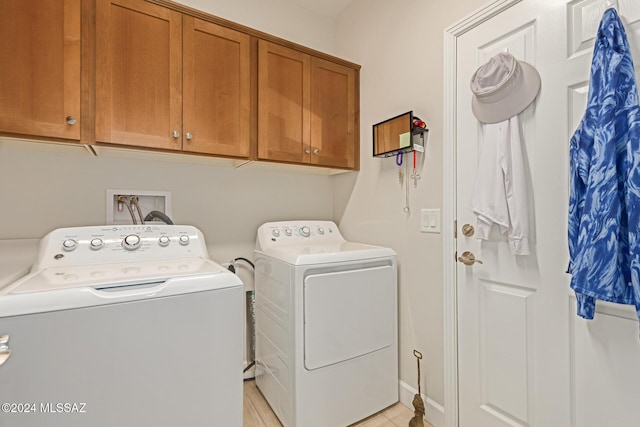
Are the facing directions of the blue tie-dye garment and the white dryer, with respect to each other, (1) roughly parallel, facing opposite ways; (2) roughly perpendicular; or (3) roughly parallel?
roughly perpendicular

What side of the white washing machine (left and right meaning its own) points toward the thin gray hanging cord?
left

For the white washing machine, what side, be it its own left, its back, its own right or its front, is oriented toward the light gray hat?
left
